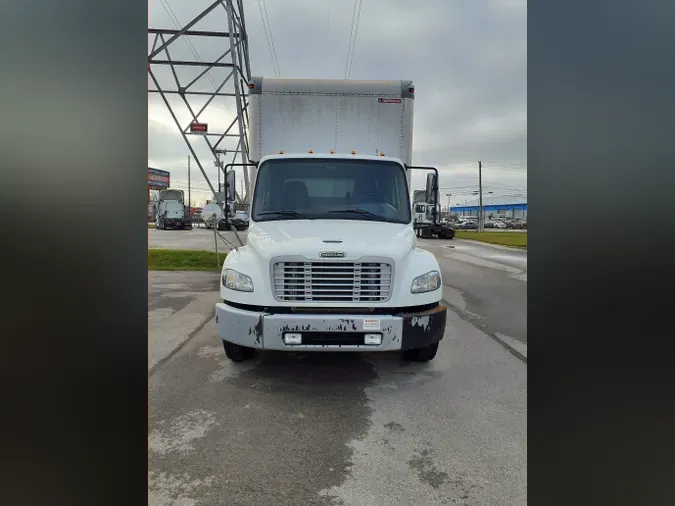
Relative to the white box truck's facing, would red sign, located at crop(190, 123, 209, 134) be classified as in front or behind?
behind

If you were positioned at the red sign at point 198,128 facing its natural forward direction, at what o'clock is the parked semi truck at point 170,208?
The parked semi truck is roughly at 6 o'clock from the red sign.

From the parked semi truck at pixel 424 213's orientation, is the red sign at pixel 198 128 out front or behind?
out front
